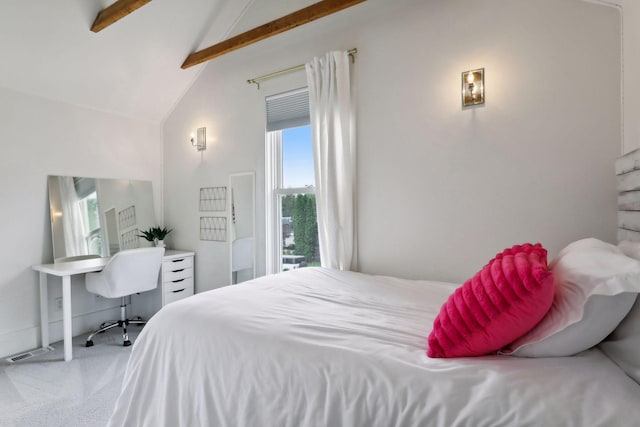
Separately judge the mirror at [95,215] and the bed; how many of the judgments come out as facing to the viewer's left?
1

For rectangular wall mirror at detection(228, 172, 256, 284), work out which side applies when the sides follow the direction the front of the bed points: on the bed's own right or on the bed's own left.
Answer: on the bed's own right

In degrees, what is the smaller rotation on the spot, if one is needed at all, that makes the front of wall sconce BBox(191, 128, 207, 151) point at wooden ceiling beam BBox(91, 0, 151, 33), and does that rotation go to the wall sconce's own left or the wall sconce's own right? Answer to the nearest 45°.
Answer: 0° — it already faces it

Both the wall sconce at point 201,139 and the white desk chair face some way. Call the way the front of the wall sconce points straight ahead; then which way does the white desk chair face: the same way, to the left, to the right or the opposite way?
to the right

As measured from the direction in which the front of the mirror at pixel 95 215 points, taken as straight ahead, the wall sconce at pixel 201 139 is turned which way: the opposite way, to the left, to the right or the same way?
to the right

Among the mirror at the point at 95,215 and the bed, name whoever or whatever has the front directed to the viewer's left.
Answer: the bed

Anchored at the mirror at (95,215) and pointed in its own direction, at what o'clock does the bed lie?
The bed is roughly at 1 o'clock from the mirror.

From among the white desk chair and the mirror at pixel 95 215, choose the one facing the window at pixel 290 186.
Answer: the mirror

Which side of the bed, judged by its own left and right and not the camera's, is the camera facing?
left
